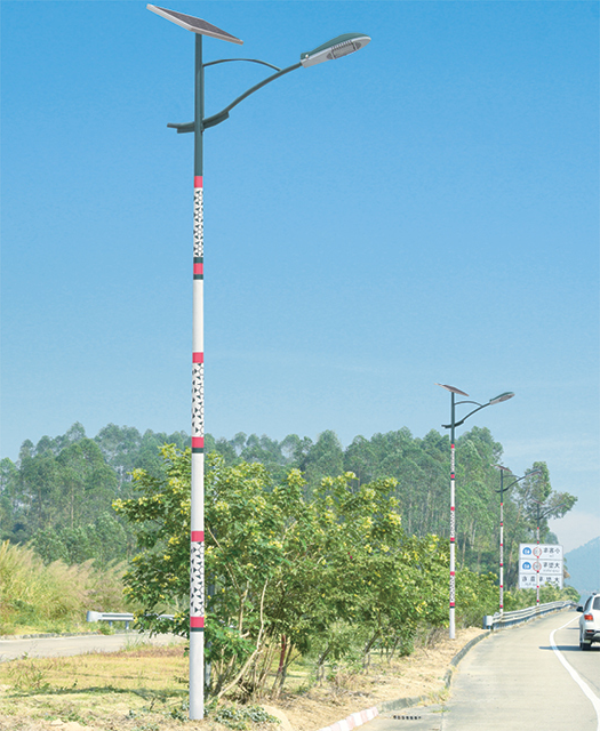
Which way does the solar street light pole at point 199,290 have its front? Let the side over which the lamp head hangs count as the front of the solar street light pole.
to the viewer's right

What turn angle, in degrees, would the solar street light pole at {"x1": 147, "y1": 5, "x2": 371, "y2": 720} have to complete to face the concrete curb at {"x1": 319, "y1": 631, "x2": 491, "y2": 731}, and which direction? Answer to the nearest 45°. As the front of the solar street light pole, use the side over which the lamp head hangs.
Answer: approximately 45° to its left
